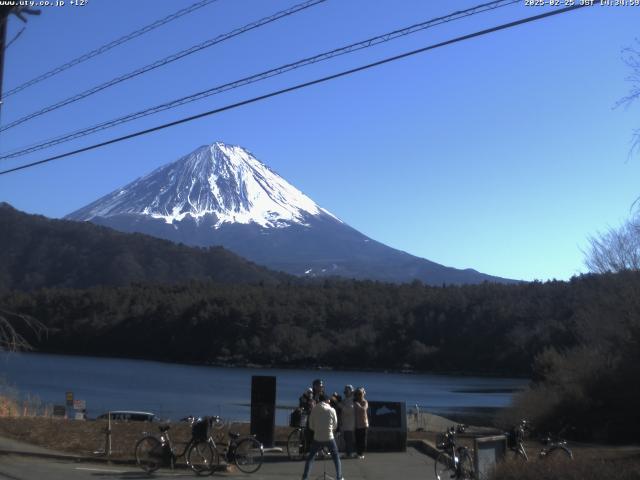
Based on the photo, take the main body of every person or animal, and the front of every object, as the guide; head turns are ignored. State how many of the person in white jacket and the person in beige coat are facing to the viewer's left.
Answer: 0

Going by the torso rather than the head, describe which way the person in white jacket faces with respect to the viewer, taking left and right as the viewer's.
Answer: facing away from the viewer

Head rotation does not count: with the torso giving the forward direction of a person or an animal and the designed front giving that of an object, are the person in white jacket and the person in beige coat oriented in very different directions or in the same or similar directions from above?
very different directions

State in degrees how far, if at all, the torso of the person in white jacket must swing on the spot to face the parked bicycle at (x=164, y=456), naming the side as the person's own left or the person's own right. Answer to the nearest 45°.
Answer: approximately 45° to the person's own left

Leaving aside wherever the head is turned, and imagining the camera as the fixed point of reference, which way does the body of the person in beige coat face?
toward the camera

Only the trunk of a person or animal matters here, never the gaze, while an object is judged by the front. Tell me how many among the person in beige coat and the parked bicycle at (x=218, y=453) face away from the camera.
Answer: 0

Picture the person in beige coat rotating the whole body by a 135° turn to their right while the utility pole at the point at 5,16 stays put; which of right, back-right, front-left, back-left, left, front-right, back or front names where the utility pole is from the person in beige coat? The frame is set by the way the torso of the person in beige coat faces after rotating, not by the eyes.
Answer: left

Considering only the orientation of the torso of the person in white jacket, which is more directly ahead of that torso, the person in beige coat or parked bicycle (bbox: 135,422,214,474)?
the person in beige coat

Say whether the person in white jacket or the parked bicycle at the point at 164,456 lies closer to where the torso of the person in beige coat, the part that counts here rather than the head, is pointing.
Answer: the person in white jacket

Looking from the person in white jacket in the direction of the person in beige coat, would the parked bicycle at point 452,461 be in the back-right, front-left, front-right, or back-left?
front-right

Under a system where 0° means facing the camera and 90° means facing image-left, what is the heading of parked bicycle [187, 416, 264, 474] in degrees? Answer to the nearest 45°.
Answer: approximately 90°

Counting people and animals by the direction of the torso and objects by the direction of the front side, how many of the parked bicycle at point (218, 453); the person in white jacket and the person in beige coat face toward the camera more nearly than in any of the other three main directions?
1

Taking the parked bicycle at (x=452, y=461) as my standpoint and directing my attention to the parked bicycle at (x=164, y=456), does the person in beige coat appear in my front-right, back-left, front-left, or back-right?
front-right
